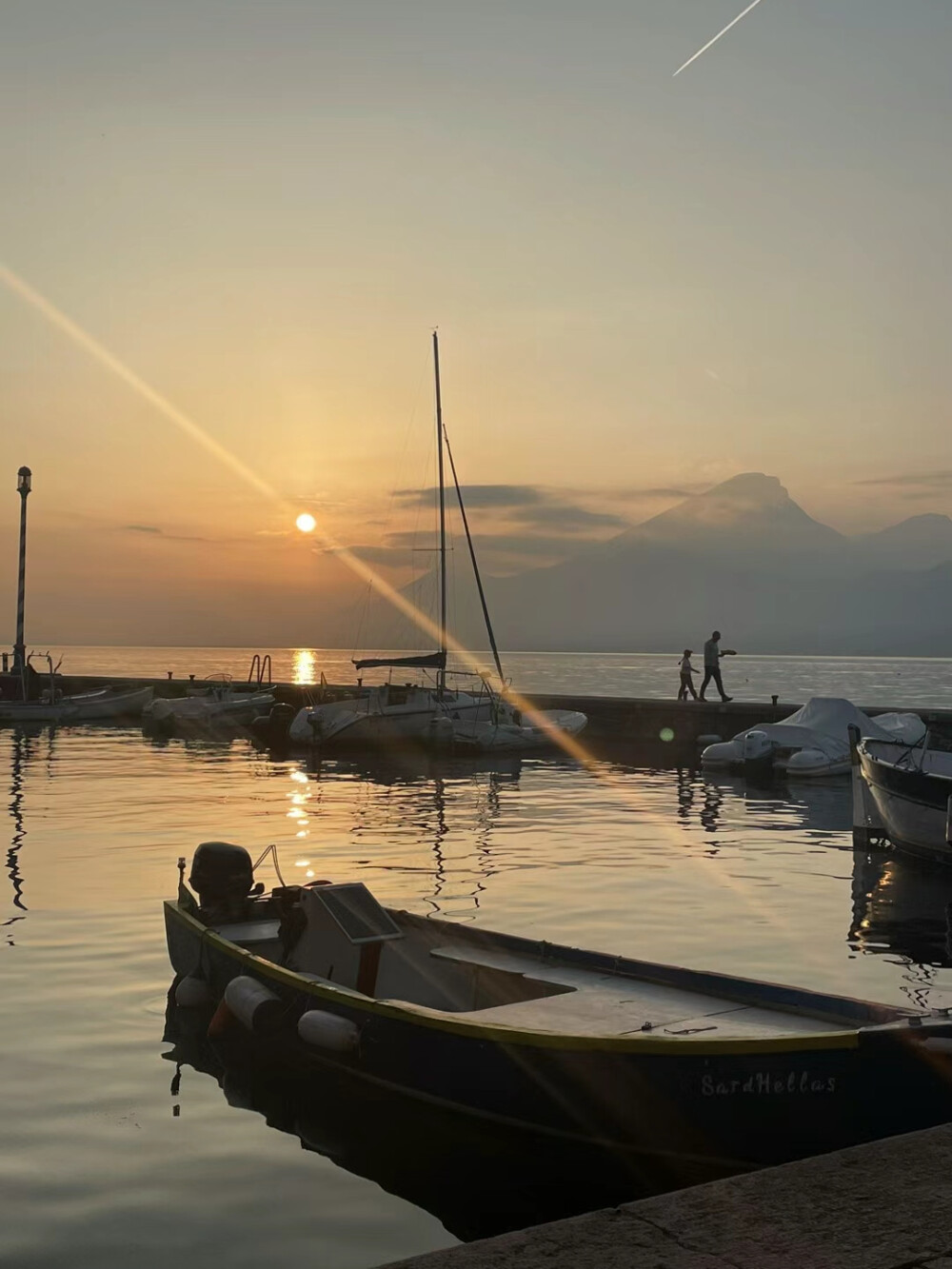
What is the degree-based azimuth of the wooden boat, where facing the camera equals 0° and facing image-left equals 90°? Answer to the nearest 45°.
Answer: approximately 315°

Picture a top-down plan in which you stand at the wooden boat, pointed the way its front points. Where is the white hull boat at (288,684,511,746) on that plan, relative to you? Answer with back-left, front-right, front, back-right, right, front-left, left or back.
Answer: back-left

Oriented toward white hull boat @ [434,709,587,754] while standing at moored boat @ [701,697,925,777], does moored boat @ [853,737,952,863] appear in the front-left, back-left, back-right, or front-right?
back-left

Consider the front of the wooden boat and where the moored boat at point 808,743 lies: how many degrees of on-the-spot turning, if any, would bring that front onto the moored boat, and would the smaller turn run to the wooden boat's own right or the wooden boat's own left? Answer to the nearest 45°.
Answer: approximately 135° to the wooden boat's own left

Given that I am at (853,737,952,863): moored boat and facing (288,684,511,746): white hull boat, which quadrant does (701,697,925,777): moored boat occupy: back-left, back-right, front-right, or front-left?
front-right
